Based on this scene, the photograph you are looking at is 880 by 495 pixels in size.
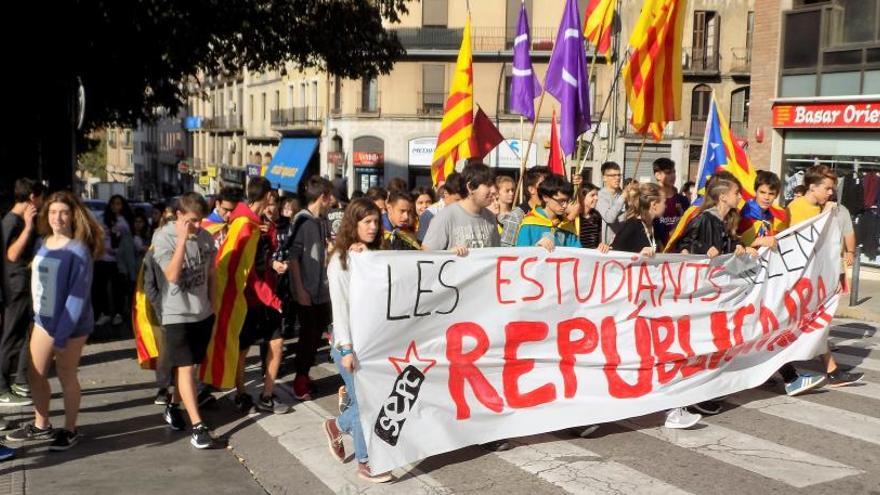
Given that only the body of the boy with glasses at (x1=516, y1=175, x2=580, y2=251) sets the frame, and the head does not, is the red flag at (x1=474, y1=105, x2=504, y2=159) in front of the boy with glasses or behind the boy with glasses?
behind

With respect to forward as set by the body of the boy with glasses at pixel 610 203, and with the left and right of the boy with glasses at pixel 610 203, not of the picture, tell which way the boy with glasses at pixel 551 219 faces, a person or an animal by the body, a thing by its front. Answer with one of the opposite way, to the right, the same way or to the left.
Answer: the same way

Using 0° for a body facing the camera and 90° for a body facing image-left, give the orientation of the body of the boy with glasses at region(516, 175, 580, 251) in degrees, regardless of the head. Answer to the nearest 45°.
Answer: approximately 315°

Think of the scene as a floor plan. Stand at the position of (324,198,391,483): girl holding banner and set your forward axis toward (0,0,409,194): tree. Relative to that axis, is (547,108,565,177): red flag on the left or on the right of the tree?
right

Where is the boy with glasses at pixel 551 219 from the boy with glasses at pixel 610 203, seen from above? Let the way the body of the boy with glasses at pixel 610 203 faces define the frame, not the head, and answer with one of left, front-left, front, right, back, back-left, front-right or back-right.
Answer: front-right

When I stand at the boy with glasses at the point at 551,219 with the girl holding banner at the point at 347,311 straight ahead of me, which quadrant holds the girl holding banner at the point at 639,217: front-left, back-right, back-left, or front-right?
back-left

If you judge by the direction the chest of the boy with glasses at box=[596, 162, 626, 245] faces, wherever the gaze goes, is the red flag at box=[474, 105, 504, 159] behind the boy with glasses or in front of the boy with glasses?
behind

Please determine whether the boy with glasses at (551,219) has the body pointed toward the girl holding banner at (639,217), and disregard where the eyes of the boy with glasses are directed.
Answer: no

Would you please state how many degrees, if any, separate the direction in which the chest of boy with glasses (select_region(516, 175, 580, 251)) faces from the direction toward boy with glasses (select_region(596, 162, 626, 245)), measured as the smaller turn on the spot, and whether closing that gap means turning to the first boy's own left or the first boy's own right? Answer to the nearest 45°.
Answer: approximately 135° to the first boy's own left

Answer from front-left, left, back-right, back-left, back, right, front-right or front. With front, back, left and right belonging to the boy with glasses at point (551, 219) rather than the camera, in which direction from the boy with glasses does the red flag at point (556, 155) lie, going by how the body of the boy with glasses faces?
back-left

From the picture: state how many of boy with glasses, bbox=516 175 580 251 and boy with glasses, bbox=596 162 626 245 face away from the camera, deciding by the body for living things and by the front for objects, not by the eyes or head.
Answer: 0

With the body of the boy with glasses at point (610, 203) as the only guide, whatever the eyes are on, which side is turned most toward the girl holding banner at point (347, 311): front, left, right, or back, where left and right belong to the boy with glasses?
right

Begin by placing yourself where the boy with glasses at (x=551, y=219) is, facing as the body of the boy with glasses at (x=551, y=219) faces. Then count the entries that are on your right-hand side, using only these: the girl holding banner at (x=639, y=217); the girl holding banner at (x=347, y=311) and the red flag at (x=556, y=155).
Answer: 1

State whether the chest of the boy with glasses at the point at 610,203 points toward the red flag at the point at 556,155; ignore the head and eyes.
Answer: no
